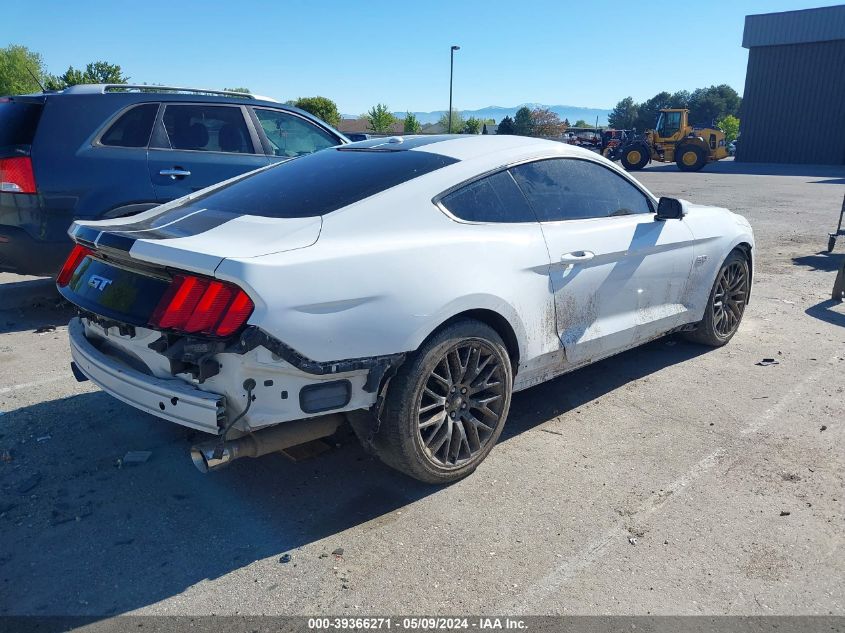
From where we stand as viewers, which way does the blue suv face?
facing away from the viewer and to the right of the viewer

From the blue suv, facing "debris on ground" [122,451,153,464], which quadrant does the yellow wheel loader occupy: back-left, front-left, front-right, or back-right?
back-left

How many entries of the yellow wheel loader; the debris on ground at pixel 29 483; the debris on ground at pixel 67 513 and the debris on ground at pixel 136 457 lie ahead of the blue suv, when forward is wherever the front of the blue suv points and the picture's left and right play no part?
1

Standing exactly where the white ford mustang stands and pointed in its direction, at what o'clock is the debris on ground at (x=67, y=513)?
The debris on ground is roughly at 7 o'clock from the white ford mustang.

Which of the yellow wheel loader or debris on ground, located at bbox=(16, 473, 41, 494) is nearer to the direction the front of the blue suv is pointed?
the yellow wheel loader

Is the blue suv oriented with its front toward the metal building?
yes

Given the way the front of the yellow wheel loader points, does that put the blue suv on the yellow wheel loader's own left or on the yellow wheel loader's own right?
on the yellow wheel loader's own left

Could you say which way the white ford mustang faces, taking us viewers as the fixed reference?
facing away from the viewer and to the right of the viewer

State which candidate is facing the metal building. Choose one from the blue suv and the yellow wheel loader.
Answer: the blue suv

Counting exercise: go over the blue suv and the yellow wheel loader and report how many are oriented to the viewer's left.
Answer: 1

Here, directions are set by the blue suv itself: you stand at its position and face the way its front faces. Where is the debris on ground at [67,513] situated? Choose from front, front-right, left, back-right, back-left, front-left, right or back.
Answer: back-right

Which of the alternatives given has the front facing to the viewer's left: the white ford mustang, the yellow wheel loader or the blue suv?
the yellow wheel loader

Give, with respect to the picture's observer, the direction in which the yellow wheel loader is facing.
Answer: facing to the left of the viewer

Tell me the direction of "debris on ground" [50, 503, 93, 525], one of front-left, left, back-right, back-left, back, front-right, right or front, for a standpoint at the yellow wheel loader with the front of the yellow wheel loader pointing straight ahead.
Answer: left

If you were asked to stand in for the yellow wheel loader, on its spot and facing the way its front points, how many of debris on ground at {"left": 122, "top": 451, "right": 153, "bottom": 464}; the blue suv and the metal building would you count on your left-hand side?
2

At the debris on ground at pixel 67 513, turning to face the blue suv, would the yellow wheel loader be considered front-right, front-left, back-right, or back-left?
front-right

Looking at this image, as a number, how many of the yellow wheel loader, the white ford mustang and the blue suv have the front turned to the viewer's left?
1
